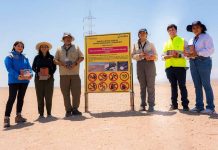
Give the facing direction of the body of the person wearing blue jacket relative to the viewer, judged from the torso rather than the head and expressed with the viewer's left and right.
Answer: facing the viewer and to the right of the viewer
